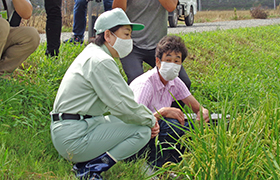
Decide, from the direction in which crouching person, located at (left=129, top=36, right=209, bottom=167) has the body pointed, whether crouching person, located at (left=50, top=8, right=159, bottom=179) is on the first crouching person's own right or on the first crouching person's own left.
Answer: on the first crouching person's own right

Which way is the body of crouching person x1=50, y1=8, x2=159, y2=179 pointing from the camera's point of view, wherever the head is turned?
to the viewer's right

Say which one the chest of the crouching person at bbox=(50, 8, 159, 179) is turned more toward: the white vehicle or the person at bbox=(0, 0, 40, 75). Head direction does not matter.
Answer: the white vehicle

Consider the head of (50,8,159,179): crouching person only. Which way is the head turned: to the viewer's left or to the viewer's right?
to the viewer's right

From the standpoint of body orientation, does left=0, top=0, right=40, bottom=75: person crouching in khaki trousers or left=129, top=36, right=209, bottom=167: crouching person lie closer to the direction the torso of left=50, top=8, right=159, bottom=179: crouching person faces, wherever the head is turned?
the crouching person

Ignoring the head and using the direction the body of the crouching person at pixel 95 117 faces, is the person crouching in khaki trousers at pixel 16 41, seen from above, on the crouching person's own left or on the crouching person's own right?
on the crouching person's own left
